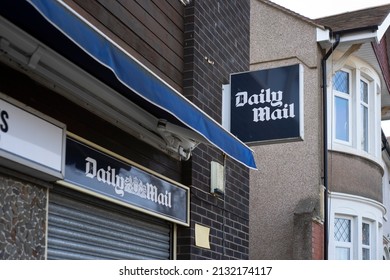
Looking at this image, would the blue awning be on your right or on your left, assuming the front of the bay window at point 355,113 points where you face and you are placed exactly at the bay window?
on your right

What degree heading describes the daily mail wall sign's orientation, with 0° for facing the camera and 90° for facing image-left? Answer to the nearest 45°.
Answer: approximately 315°

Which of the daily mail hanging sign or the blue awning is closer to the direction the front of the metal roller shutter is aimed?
the blue awning

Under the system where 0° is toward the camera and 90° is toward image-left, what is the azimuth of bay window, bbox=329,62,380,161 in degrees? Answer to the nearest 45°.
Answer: approximately 315°

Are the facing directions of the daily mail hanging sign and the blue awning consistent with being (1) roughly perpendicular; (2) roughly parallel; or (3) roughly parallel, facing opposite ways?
roughly perpendicular

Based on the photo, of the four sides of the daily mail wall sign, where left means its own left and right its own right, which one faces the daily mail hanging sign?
left

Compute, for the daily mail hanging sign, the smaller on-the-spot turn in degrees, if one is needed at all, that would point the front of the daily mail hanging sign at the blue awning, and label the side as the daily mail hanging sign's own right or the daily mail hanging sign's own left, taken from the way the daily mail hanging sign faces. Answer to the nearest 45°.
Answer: approximately 45° to the daily mail hanging sign's own left

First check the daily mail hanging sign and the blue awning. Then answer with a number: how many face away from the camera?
0

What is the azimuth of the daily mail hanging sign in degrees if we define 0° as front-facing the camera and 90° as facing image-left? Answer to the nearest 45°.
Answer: approximately 45°
